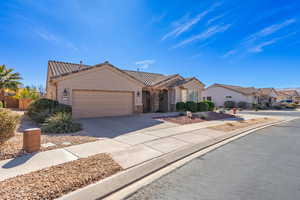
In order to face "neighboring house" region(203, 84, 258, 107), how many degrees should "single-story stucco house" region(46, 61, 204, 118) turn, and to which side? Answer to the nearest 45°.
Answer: approximately 90° to its left

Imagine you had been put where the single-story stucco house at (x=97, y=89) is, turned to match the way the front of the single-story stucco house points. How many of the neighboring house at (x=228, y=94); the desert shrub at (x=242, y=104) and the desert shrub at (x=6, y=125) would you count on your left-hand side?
2

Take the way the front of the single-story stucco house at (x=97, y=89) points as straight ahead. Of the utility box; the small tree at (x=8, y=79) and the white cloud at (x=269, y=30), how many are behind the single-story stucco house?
1

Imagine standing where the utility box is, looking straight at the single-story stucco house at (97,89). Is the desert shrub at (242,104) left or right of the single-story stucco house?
right

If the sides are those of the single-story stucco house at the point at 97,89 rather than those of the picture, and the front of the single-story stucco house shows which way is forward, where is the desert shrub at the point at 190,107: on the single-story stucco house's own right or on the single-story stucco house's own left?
on the single-story stucco house's own left

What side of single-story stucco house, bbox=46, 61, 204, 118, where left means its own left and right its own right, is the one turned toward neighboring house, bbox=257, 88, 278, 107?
left
